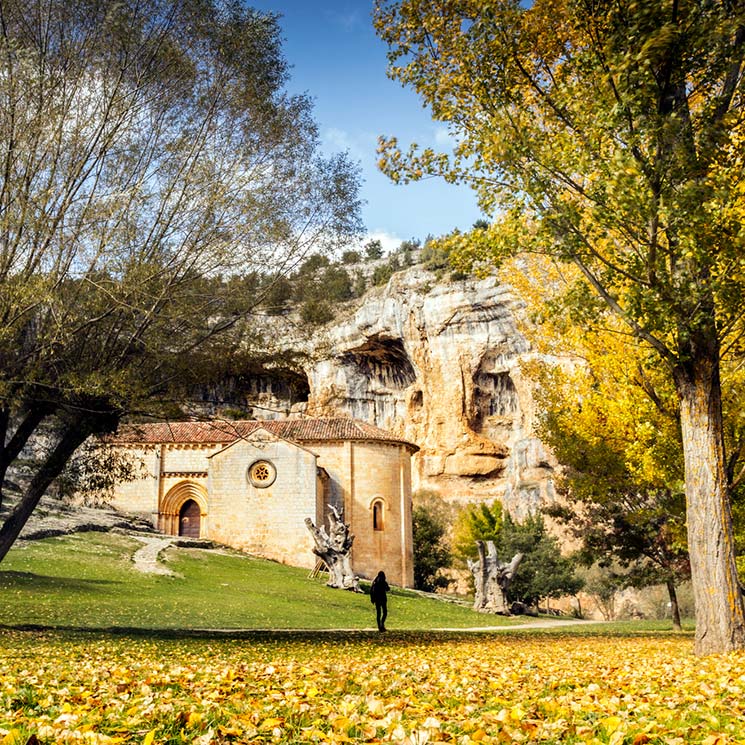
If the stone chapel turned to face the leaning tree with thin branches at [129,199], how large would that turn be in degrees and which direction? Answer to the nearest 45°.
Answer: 0° — it already faces it

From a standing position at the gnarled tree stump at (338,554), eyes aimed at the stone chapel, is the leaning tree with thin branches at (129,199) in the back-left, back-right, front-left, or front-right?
back-left

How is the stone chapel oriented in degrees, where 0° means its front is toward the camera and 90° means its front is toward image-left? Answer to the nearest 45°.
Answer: approximately 0°
